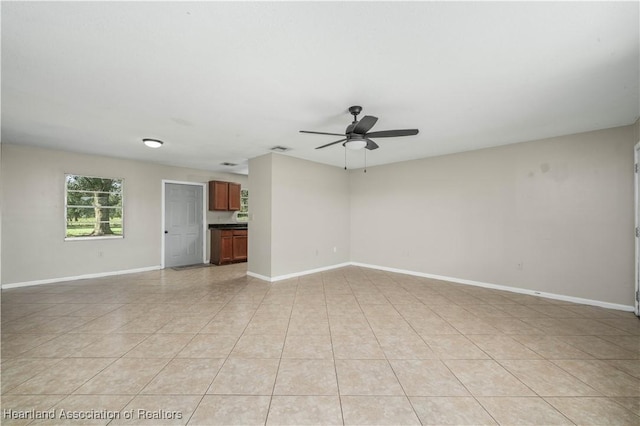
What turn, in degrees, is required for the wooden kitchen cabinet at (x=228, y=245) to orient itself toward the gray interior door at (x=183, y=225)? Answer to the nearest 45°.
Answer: approximately 135° to its right

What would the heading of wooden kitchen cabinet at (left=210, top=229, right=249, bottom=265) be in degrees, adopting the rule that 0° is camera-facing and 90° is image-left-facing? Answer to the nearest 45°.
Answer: approximately 315°

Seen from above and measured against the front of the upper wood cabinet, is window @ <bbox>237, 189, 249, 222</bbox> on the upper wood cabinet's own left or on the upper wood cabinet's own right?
on the upper wood cabinet's own left

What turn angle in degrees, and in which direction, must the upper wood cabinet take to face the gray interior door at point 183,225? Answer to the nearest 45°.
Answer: approximately 135° to its right

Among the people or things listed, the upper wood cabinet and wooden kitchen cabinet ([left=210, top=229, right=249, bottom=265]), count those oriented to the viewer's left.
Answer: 0

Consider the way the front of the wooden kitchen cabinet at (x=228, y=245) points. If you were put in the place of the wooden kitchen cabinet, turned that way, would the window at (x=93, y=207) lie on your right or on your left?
on your right
